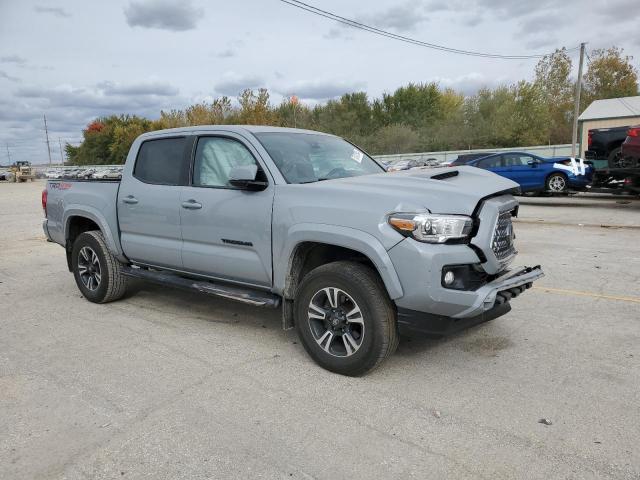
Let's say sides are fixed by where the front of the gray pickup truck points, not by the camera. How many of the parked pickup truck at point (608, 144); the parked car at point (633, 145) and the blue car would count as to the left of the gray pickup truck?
3

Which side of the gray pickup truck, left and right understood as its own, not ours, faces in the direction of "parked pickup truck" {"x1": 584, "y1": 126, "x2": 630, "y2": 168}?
left

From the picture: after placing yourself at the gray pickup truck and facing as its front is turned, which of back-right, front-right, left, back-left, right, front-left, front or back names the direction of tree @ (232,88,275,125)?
back-left

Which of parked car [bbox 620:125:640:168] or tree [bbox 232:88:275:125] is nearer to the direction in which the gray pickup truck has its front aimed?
the parked car

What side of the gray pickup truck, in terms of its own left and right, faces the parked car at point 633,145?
left

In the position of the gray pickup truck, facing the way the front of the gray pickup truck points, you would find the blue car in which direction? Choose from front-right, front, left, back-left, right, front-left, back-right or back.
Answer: left
